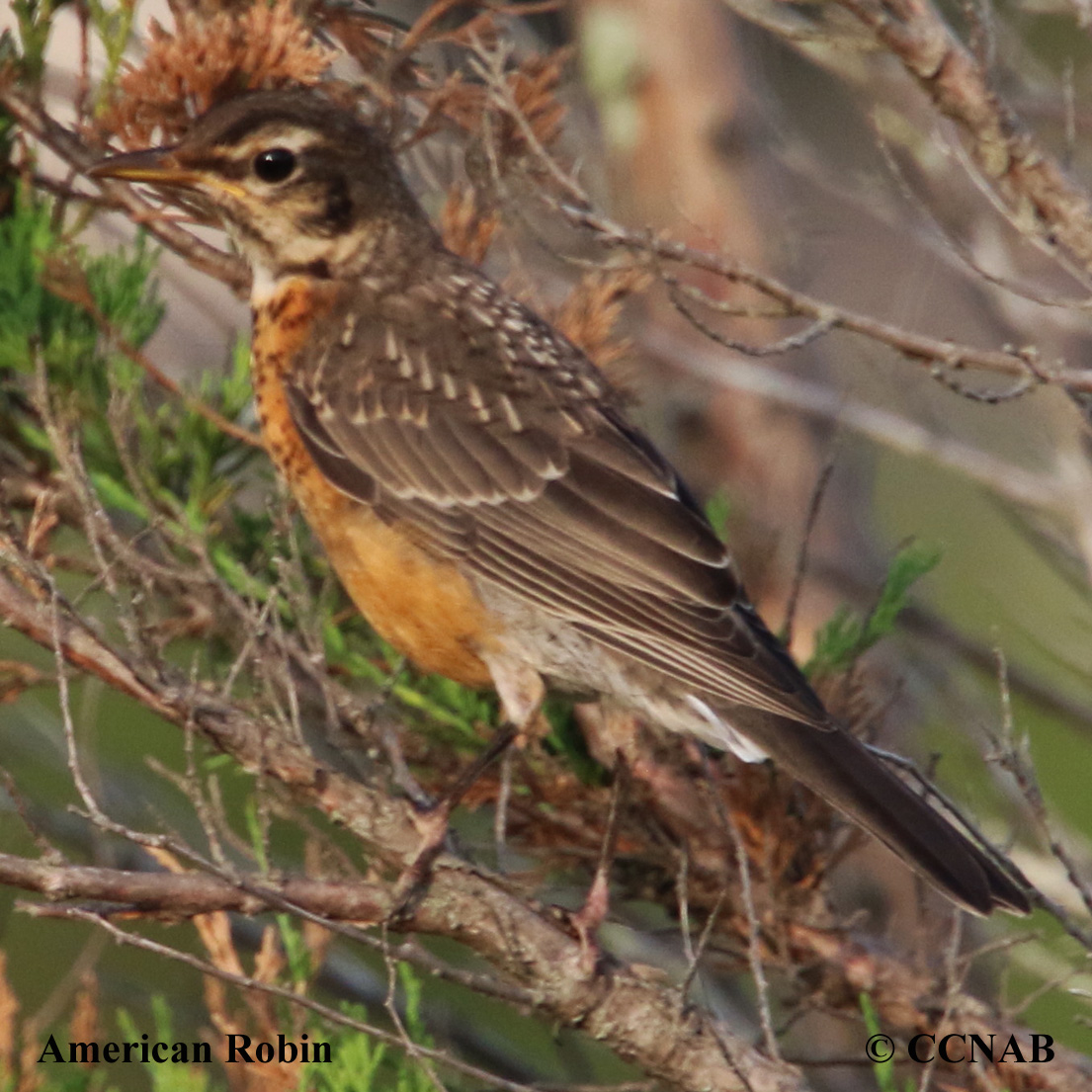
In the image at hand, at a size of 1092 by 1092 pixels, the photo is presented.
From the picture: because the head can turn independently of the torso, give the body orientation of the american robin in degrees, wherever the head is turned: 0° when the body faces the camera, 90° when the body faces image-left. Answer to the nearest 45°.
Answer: approximately 90°
